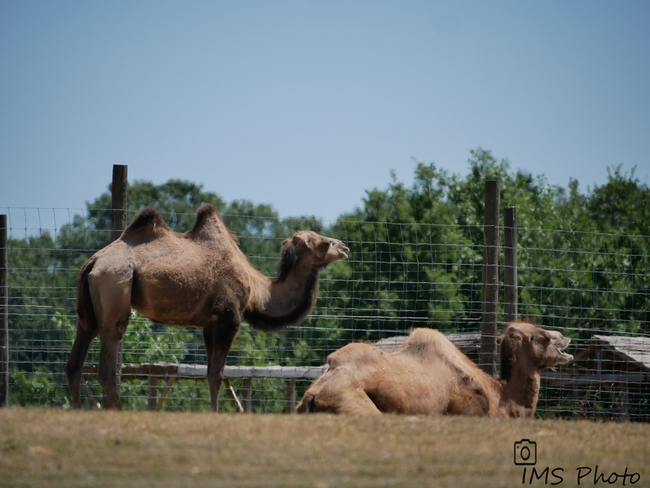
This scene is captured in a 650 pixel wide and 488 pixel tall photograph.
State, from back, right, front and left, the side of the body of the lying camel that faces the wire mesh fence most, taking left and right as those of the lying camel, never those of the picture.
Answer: left

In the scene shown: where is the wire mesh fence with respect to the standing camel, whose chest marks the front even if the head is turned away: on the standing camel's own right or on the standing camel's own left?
on the standing camel's own left

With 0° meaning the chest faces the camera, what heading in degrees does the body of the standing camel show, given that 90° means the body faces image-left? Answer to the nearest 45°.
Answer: approximately 270°

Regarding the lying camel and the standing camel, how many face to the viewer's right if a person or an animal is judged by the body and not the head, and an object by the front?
2

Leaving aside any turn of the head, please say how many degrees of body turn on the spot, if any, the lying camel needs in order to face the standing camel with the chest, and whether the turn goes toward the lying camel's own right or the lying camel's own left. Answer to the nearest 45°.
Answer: approximately 180°

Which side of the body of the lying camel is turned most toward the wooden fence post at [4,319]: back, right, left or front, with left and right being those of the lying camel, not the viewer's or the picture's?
back

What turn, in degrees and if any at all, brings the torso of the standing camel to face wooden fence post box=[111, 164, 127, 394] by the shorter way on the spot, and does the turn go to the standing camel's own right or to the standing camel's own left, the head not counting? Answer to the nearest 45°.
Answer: approximately 135° to the standing camel's own left

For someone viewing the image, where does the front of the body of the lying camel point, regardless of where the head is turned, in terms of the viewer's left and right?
facing to the right of the viewer

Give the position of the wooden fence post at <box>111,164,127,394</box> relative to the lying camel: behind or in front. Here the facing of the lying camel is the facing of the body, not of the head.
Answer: behind

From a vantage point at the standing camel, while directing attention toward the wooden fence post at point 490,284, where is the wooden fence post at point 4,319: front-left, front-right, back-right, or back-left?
back-left
